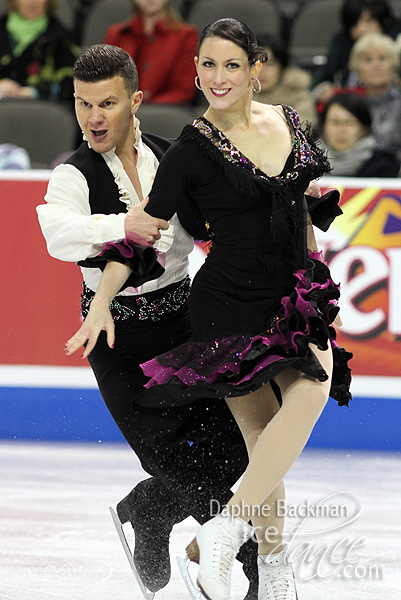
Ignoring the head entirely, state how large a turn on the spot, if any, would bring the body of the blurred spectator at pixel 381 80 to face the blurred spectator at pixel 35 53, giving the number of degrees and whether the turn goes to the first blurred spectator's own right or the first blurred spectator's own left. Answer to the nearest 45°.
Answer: approximately 90° to the first blurred spectator's own right

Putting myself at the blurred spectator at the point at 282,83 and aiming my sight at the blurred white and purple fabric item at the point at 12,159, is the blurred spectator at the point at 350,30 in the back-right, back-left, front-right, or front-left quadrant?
back-right

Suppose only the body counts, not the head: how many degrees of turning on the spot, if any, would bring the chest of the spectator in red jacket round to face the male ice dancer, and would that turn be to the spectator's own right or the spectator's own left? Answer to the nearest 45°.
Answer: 0° — they already face them

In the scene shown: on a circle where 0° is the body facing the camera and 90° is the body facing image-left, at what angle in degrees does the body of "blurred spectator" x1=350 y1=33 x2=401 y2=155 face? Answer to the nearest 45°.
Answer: approximately 0°

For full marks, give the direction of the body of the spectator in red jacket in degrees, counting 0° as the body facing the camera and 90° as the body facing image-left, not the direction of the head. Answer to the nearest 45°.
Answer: approximately 0°

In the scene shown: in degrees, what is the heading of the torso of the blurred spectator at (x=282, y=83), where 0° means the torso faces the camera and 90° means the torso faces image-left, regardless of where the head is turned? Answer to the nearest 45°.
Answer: approximately 45°

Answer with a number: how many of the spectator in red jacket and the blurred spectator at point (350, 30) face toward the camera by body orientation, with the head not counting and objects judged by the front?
2

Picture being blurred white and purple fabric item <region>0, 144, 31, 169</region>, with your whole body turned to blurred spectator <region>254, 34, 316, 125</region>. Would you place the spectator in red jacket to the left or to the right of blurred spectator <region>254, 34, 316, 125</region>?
left

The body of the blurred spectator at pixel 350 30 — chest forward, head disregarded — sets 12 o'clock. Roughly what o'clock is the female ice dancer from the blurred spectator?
The female ice dancer is roughly at 12 o'clock from the blurred spectator.
